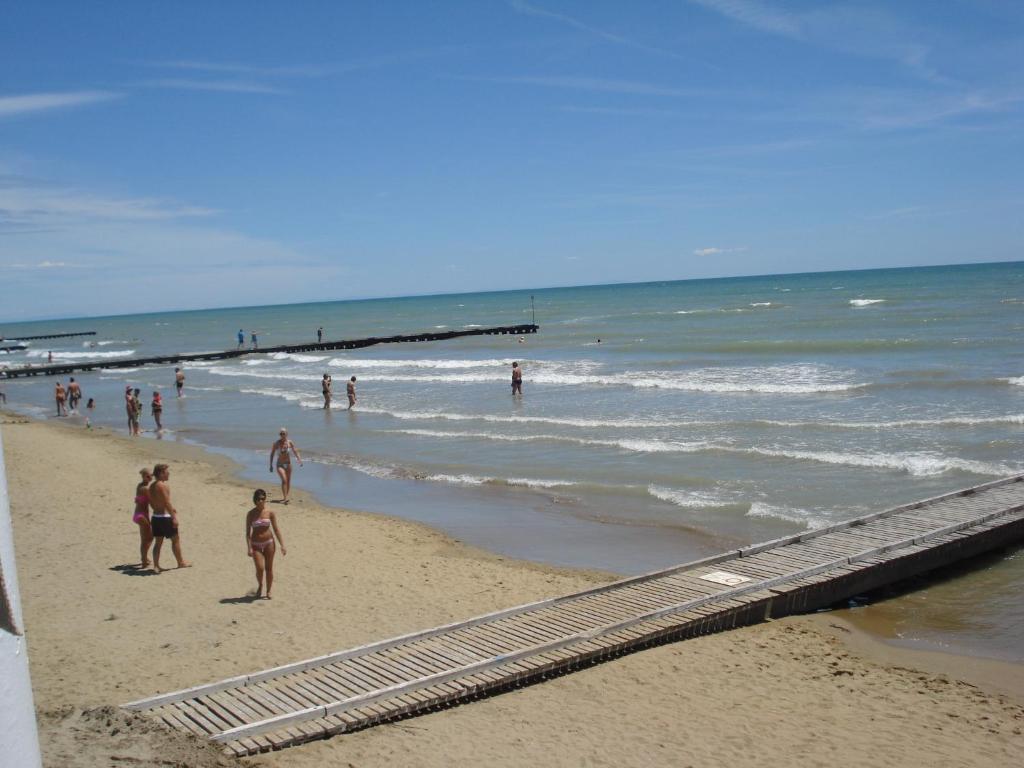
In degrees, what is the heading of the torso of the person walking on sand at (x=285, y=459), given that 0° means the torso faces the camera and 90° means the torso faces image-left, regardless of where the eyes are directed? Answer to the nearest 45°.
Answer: approximately 0°

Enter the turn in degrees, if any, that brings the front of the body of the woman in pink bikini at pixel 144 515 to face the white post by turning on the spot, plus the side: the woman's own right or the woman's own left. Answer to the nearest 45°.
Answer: approximately 90° to the woman's own right

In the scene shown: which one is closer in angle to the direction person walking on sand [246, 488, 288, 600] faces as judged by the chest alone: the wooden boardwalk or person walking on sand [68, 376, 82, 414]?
the wooden boardwalk

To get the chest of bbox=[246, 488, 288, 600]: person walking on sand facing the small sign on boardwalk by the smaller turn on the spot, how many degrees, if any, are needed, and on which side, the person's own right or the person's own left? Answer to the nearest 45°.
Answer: approximately 90° to the person's own left

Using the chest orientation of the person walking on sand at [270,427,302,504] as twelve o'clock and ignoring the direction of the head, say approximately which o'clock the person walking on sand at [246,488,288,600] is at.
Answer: the person walking on sand at [246,488,288,600] is roughly at 12 o'clock from the person walking on sand at [270,427,302,504].

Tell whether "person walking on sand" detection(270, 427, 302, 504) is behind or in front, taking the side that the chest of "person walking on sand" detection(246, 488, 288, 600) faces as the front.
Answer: behind

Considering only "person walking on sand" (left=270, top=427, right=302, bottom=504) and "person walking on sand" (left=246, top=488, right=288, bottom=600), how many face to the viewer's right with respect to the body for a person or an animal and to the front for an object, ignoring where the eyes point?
0

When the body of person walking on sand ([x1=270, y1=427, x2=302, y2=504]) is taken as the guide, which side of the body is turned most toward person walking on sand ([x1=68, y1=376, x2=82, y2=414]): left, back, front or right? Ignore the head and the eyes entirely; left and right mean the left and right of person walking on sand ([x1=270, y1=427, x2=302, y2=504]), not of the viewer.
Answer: back
